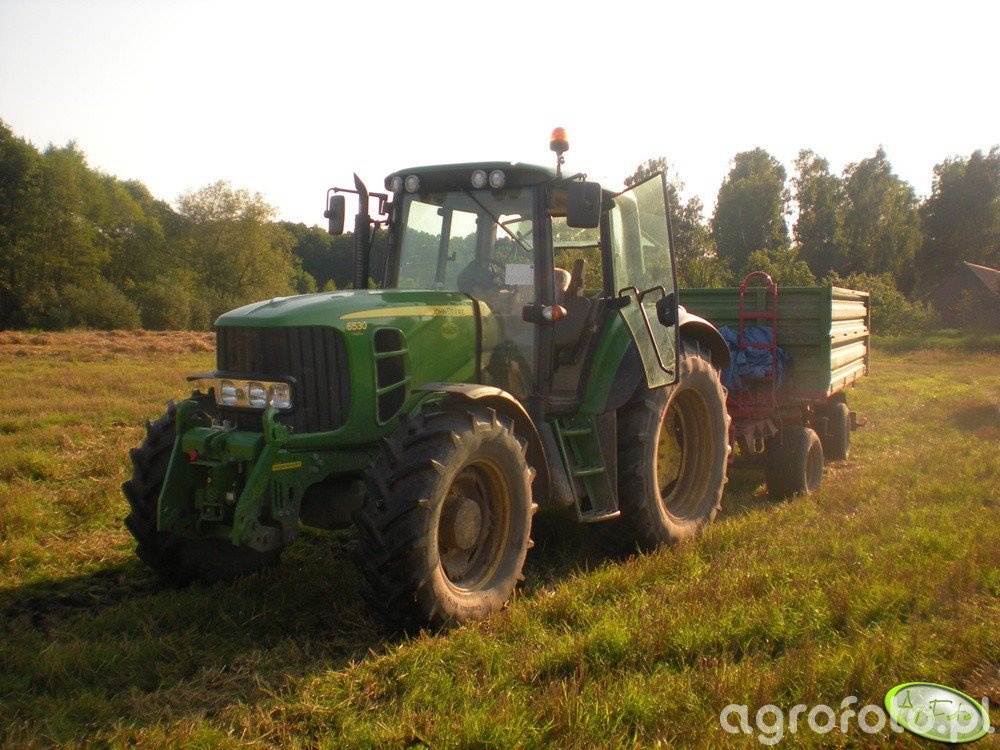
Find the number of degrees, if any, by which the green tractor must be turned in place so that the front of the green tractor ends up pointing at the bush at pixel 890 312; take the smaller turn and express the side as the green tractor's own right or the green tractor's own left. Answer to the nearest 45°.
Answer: approximately 180°

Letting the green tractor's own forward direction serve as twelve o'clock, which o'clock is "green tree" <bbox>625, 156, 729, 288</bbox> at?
The green tree is roughly at 5 o'clock from the green tractor.

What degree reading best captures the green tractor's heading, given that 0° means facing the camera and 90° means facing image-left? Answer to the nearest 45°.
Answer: approximately 45°

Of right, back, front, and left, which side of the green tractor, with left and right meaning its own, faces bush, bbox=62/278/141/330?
right

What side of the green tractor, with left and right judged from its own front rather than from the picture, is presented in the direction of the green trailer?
back

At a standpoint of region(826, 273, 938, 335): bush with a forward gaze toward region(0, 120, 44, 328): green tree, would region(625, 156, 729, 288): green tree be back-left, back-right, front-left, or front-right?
front-right

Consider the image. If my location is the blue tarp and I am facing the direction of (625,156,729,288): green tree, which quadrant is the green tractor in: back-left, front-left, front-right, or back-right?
back-left

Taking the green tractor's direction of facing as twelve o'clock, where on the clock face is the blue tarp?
The blue tarp is roughly at 6 o'clock from the green tractor.

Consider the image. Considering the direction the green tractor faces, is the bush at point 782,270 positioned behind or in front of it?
behind
